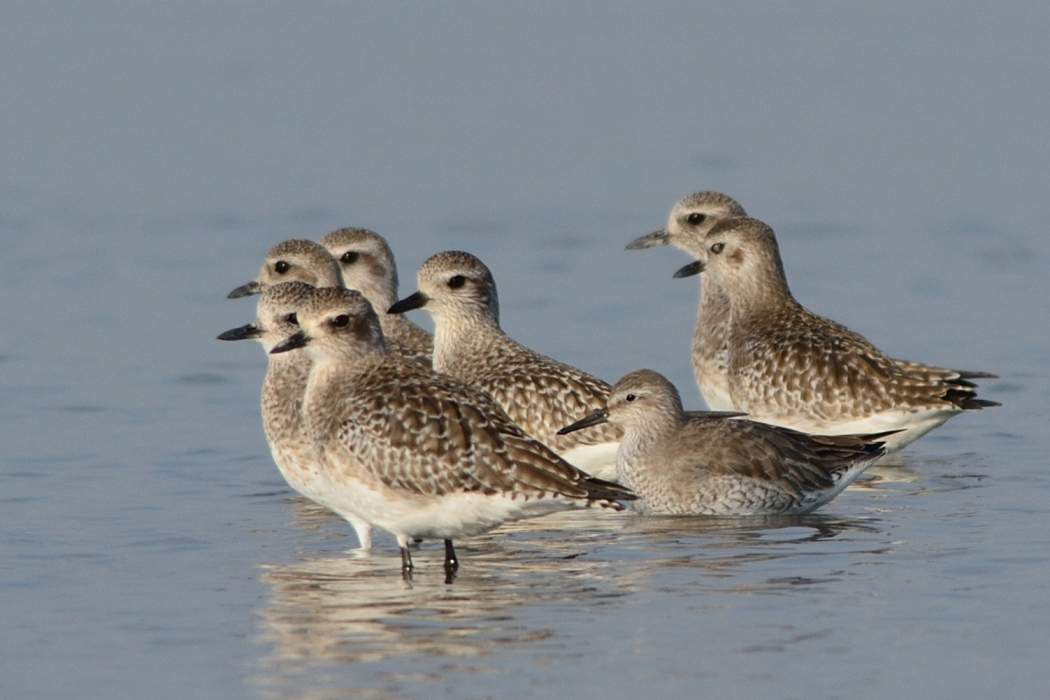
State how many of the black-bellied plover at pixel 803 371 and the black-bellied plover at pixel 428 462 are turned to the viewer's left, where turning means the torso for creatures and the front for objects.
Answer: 2

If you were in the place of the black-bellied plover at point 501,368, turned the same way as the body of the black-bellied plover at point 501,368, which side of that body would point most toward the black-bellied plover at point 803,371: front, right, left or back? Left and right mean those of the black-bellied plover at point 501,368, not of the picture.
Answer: back

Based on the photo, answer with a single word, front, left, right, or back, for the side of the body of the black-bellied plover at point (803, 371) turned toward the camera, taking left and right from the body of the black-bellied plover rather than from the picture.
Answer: left

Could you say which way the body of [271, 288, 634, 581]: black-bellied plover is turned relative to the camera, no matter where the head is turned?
to the viewer's left

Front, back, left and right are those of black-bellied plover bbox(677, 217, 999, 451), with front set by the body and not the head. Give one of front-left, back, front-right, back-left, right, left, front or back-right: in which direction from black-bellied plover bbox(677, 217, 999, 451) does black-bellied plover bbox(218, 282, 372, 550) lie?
front-left

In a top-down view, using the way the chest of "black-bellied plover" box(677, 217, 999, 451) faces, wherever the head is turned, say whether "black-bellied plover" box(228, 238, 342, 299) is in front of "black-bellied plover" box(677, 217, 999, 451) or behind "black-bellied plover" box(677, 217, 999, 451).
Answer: in front

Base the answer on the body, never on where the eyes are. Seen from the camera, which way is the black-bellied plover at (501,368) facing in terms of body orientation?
to the viewer's left

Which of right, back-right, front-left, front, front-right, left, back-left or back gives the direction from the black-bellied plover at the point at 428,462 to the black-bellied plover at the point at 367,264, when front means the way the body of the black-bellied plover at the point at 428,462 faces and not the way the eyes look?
right

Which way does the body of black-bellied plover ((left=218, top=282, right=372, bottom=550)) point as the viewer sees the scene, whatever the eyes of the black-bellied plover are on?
to the viewer's left

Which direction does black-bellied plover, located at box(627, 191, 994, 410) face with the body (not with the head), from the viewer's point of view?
to the viewer's left

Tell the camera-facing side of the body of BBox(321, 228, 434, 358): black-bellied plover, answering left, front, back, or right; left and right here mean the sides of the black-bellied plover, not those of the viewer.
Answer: left

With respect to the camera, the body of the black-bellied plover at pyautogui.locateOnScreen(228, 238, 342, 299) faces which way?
to the viewer's left
